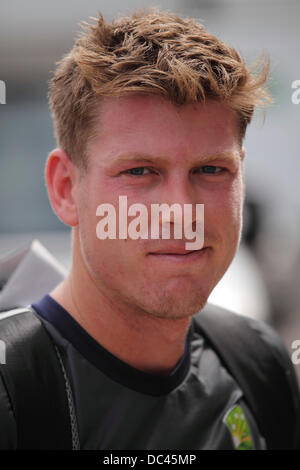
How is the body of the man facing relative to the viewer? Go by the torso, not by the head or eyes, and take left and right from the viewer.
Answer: facing the viewer and to the right of the viewer
